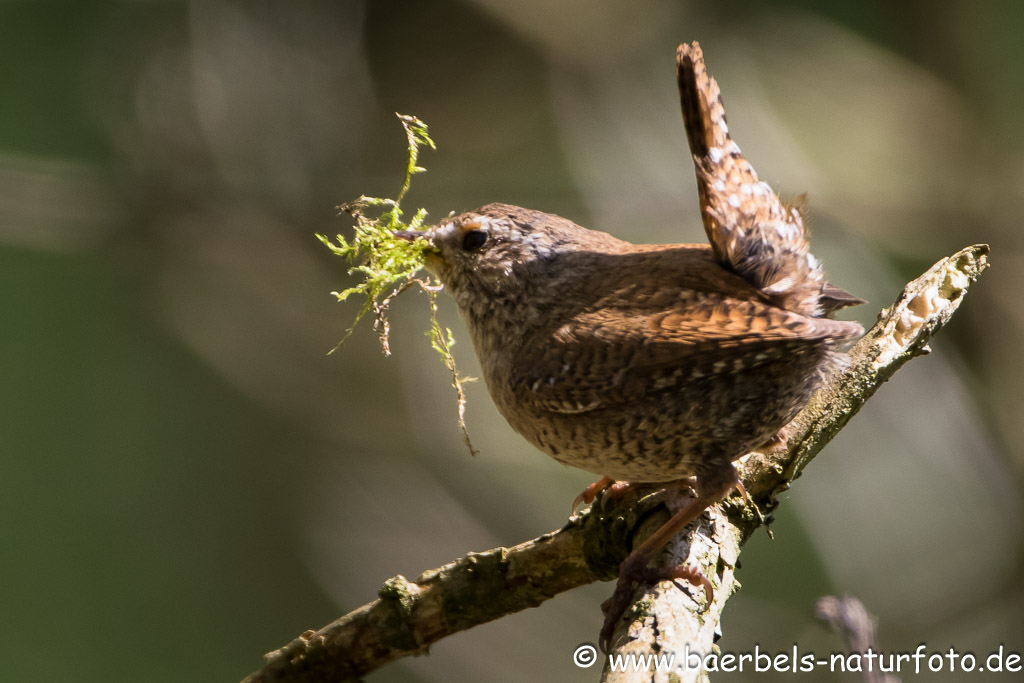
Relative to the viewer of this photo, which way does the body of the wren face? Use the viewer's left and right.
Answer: facing to the left of the viewer
